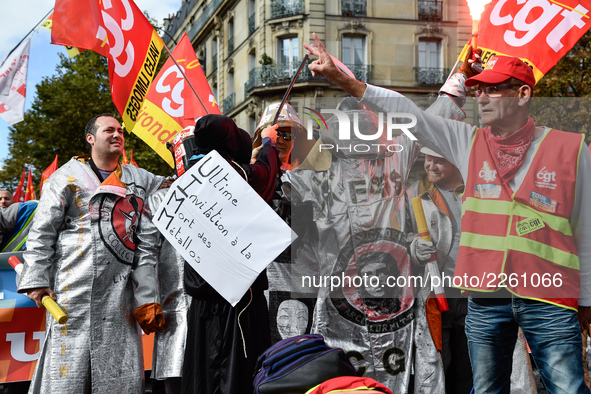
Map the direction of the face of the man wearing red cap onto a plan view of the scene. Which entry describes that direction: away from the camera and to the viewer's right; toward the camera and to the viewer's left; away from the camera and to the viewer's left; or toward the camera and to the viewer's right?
toward the camera and to the viewer's left

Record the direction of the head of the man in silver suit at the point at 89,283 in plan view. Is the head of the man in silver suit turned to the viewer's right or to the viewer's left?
to the viewer's right

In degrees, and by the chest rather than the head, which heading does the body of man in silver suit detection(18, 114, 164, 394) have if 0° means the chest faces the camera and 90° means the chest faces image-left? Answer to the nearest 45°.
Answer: approximately 315°

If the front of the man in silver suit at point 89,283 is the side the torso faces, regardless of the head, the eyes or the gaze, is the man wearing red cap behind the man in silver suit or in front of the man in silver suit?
in front
